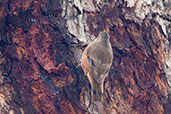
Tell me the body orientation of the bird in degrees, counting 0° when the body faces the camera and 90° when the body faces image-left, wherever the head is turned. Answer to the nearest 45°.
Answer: approximately 180°
